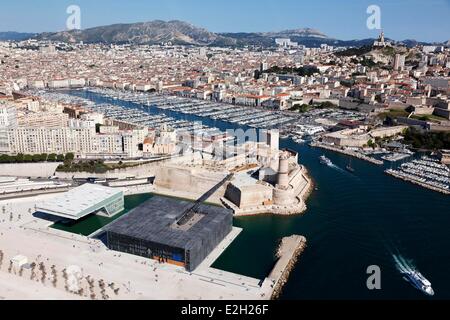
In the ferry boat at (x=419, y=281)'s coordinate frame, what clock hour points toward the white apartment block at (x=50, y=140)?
The white apartment block is roughly at 5 o'clock from the ferry boat.

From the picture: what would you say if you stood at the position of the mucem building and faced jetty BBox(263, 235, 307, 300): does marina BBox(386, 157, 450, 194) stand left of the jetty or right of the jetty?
left

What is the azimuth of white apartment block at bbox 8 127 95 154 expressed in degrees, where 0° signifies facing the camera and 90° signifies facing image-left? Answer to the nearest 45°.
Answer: approximately 0°

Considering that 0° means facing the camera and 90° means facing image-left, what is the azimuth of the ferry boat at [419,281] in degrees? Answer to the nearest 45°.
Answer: approximately 315°

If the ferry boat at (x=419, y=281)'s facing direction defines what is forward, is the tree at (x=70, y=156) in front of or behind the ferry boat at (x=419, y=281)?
behind

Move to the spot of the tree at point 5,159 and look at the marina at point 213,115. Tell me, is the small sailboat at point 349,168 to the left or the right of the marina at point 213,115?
right

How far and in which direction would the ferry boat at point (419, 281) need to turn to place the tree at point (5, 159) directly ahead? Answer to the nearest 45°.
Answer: approximately 135° to its right

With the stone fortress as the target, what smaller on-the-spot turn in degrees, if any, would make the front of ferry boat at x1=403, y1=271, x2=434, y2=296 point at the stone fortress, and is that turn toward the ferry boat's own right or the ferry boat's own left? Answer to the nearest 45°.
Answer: approximately 180°

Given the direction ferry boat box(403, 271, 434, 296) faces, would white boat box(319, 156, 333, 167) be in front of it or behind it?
behind

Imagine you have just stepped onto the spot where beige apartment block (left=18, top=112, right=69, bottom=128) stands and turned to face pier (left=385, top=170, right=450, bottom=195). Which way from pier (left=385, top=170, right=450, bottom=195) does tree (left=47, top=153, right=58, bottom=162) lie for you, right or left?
right
